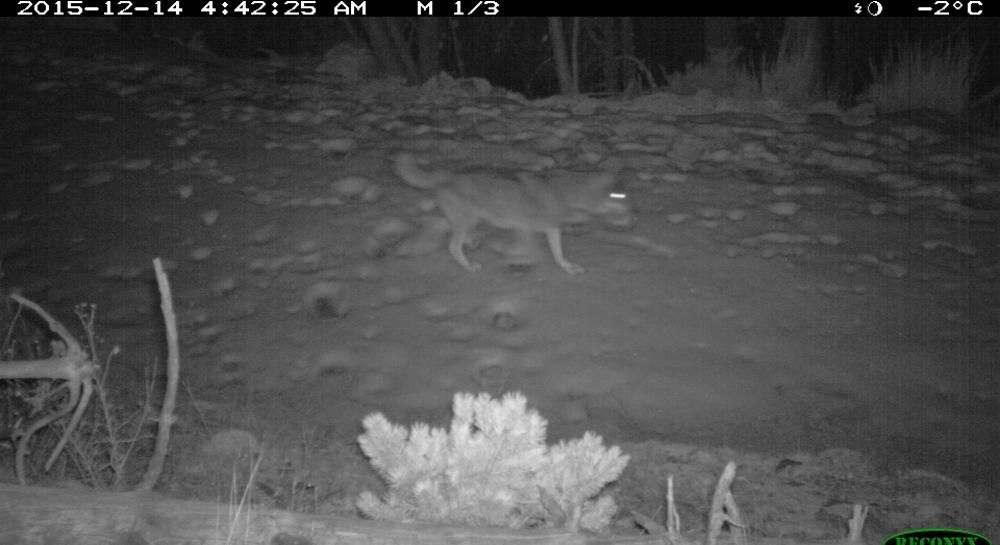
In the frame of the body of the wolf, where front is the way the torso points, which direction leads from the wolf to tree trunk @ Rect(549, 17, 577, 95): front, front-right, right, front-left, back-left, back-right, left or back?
left

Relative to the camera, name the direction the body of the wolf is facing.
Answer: to the viewer's right

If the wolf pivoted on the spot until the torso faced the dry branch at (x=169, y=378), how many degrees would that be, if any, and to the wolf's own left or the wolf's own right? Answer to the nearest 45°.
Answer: approximately 90° to the wolf's own right

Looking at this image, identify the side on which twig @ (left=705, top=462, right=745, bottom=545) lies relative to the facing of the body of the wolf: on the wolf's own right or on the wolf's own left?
on the wolf's own right

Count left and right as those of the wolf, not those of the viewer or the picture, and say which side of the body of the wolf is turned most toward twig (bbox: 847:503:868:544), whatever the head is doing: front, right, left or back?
right
